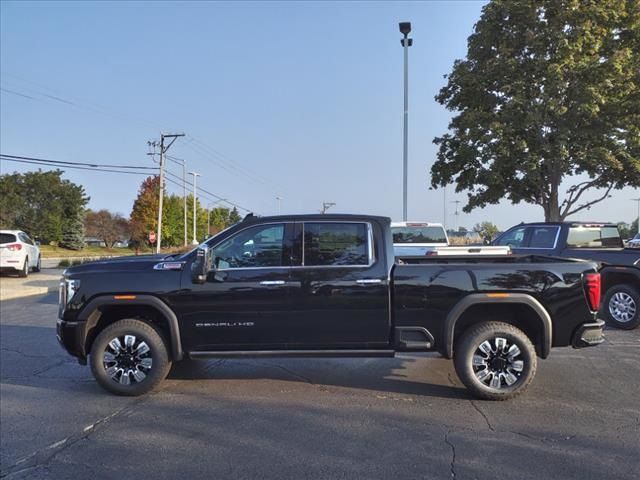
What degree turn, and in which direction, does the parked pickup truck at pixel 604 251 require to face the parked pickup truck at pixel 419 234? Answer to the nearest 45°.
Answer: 0° — it already faces it

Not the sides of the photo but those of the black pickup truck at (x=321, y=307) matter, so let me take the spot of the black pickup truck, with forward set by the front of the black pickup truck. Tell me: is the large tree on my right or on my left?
on my right

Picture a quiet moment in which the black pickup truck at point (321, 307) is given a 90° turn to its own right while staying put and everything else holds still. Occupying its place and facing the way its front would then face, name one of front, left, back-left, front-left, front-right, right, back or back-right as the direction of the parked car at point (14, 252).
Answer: front-left

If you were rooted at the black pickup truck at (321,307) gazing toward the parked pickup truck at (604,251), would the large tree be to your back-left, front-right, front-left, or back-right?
front-left

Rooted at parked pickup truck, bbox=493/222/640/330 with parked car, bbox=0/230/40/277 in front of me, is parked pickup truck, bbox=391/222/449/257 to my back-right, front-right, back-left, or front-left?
front-right

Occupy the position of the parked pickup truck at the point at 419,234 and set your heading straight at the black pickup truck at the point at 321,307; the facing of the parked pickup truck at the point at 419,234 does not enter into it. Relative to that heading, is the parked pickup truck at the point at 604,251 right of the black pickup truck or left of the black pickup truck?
left

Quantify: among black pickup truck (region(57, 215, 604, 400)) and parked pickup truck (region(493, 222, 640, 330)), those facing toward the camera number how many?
0

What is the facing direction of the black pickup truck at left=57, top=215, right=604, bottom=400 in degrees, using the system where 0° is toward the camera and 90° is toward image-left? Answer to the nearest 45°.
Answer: approximately 90°

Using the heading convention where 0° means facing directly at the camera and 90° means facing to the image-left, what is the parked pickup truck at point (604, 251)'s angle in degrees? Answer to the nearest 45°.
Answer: approximately 135°

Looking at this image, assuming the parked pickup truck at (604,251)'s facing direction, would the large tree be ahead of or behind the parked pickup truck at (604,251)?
ahead

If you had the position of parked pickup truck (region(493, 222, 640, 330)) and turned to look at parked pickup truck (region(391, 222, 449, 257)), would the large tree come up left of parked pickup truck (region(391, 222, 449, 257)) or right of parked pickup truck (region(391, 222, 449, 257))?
right

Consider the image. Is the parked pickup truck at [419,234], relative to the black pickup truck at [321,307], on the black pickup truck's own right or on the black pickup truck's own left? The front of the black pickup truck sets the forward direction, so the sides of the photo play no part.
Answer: on the black pickup truck's own right

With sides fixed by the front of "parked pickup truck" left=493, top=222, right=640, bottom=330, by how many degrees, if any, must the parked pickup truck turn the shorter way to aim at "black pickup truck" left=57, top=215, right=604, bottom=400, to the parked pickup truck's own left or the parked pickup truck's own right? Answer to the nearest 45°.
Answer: approximately 90° to the parked pickup truck's own left

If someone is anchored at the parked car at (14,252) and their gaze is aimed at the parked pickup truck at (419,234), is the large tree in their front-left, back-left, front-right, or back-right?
front-left
